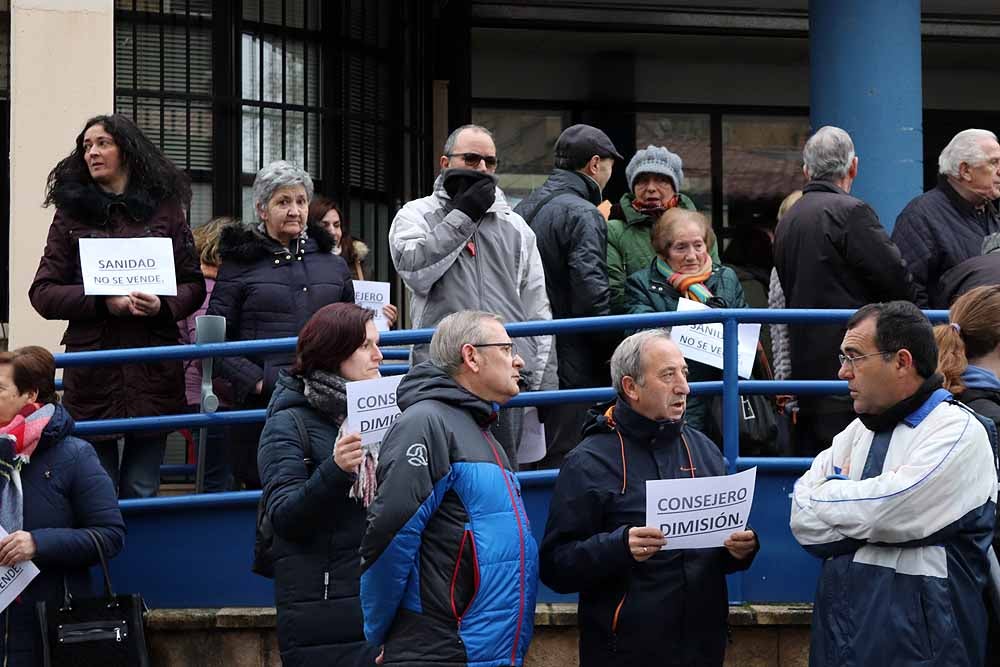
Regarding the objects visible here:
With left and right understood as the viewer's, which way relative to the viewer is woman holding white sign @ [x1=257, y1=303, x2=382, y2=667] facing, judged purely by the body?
facing to the right of the viewer

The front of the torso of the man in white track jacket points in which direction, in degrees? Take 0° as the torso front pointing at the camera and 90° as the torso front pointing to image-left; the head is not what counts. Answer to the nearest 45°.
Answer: approximately 45°

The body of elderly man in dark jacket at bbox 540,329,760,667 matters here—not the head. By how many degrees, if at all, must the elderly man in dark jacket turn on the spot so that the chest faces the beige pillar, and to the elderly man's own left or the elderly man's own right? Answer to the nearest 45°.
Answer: approximately 180°

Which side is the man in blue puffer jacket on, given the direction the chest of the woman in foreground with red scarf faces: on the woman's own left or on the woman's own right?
on the woman's own left

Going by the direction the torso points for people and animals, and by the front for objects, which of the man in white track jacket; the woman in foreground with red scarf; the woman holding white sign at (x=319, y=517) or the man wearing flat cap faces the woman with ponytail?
the woman holding white sign

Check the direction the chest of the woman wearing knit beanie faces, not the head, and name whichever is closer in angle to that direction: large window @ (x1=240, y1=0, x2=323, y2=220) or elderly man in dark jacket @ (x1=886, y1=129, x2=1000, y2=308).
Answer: the elderly man in dark jacket

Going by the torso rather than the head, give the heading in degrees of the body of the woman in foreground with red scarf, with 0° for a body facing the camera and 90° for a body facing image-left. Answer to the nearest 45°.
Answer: approximately 45°

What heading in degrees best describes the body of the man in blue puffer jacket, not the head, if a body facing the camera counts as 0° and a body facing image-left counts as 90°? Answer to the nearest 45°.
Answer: approximately 270°
